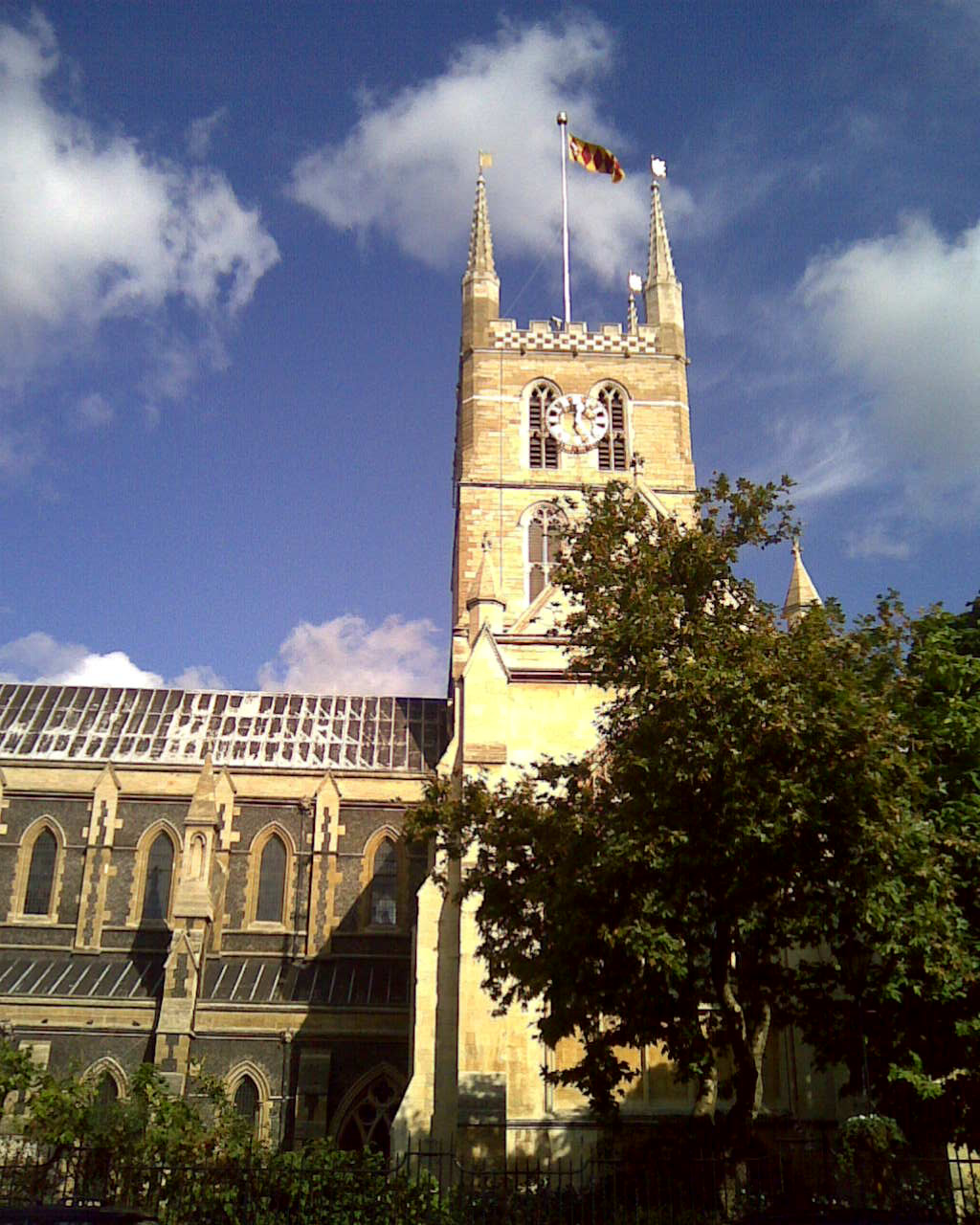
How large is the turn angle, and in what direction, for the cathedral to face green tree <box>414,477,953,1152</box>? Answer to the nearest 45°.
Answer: approximately 90° to its left

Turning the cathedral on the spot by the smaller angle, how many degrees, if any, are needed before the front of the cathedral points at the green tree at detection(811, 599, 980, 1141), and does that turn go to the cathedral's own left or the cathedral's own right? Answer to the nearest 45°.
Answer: approximately 135° to the cathedral's own left

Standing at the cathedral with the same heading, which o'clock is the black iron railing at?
The black iron railing is roughly at 12 o'clock from the cathedral.

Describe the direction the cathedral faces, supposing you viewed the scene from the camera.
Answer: facing to the left of the viewer
